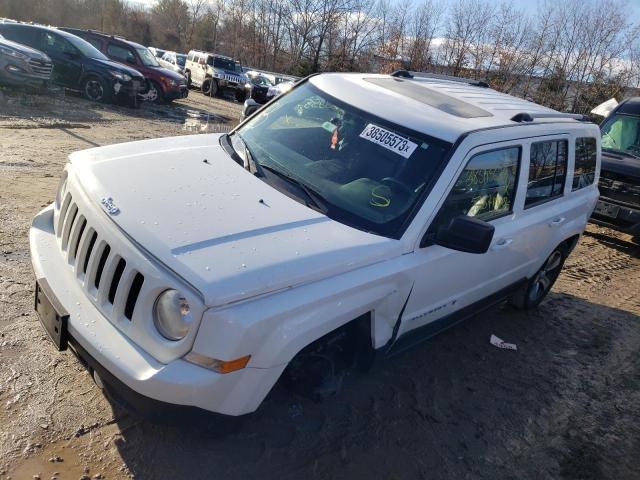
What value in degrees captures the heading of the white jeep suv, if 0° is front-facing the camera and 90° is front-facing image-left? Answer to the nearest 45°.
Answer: approximately 45°

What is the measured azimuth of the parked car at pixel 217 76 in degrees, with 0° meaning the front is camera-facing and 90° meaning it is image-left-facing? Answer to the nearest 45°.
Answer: approximately 315°

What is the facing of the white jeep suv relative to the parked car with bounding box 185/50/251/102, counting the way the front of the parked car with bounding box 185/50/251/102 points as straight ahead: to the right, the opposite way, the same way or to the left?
to the right

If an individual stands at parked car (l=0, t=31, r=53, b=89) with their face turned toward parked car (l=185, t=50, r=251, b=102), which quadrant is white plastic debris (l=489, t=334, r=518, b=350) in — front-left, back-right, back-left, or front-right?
back-right

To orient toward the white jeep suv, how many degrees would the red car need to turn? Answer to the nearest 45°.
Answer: approximately 45° to its right

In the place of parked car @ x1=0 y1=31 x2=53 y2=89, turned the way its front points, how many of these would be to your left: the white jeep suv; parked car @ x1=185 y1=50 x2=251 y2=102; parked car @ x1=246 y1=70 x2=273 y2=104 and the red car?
3

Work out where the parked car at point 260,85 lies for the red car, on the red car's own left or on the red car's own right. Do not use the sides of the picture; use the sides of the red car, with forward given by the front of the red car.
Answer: on the red car's own left

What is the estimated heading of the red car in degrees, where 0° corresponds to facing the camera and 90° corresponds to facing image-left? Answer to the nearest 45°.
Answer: approximately 315°

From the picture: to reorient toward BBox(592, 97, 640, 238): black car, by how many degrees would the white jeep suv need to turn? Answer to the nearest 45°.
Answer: approximately 180°

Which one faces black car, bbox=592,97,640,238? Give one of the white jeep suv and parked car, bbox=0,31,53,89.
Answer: the parked car

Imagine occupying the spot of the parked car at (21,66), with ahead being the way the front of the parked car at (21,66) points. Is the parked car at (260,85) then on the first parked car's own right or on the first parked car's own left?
on the first parked car's own left

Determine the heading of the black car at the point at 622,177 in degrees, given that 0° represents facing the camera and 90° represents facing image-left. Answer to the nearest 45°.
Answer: approximately 45°
